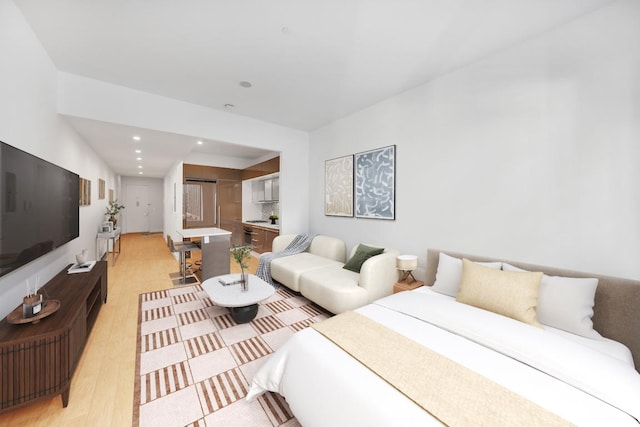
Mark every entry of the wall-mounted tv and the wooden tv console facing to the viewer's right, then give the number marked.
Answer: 2

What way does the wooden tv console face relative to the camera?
to the viewer's right

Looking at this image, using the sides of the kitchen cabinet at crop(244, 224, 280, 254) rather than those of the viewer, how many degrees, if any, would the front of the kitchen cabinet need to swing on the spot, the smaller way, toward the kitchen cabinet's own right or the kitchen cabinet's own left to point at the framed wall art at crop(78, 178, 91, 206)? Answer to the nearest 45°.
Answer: approximately 45° to the kitchen cabinet's own right

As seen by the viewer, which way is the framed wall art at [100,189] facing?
to the viewer's right

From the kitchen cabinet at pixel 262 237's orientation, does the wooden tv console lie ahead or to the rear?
ahead

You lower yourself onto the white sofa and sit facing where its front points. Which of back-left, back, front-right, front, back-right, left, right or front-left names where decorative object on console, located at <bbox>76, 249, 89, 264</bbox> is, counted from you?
front-right

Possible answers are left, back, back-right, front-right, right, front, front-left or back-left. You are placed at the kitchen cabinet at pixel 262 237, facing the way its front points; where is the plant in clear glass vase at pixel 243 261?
front-left

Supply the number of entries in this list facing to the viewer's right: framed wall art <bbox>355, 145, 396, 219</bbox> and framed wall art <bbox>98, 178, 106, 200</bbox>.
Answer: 1

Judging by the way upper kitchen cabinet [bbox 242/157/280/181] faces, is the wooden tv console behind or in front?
in front

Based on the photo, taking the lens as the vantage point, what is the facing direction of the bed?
facing the viewer and to the left of the viewer

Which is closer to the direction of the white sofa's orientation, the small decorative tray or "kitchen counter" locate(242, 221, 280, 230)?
the small decorative tray
